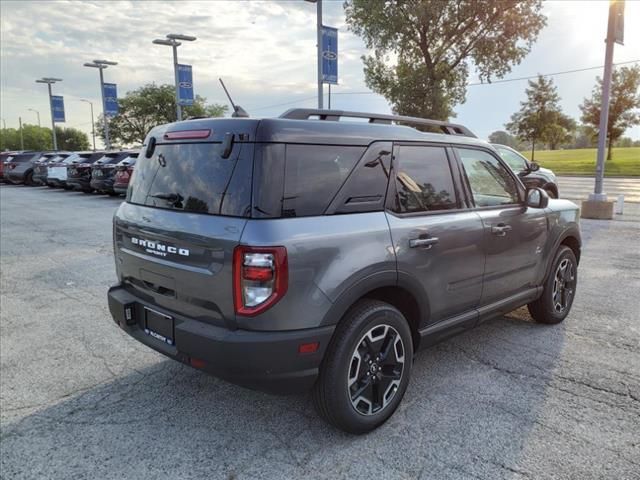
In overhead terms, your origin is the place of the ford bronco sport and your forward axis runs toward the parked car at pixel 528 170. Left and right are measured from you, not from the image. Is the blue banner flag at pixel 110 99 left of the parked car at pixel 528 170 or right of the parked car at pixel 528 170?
left

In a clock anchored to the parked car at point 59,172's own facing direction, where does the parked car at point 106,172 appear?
the parked car at point 106,172 is roughly at 3 o'clock from the parked car at point 59,172.

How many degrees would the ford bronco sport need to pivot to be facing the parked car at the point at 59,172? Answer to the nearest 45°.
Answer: approximately 90° to its left

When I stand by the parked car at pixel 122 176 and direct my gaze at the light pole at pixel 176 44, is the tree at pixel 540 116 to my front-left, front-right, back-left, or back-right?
front-right

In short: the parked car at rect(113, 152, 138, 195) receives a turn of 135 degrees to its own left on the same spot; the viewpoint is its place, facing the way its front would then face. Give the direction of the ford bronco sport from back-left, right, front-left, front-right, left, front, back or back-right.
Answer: left

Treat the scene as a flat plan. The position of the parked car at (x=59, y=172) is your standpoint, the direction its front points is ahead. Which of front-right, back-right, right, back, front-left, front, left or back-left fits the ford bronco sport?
back-right

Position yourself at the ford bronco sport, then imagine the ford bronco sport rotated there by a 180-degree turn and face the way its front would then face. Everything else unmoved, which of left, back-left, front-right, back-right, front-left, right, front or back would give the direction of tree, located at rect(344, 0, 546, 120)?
back-right

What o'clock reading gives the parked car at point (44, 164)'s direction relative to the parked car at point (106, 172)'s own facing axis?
the parked car at point (44, 164) is roughly at 9 o'clock from the parked car at point (106, 172).
